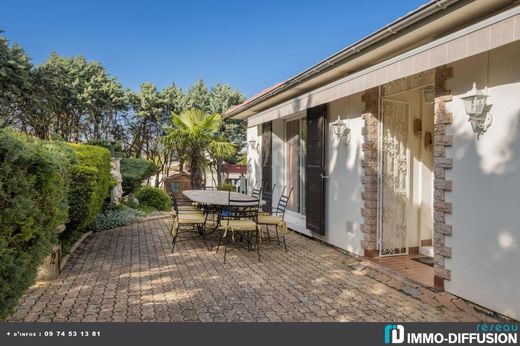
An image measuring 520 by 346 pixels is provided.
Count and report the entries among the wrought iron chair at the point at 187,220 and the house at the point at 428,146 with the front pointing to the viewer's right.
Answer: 1

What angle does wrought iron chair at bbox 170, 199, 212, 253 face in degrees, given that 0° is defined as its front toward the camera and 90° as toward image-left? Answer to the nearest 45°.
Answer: approximately 270°

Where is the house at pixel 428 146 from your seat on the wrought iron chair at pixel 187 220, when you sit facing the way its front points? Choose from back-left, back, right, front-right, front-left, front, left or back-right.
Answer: front-right

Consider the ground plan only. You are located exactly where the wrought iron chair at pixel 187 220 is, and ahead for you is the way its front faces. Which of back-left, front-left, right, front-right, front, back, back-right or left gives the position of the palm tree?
left

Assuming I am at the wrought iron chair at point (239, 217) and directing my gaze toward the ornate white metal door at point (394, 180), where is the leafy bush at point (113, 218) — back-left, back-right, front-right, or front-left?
back-left

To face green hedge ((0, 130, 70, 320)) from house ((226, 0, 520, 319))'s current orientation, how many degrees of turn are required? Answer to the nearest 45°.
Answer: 0° — it already faces it

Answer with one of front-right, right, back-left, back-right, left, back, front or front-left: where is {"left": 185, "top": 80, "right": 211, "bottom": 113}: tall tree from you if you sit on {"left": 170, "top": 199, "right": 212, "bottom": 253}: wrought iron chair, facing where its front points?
left

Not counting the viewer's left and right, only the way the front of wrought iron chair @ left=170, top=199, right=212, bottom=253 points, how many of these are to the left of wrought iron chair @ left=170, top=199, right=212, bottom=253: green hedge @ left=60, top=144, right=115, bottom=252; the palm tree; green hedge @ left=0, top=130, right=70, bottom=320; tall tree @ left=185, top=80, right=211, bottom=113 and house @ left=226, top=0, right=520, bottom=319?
2

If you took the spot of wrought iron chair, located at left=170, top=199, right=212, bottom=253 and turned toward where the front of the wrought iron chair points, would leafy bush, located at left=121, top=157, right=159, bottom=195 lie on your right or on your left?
on your left

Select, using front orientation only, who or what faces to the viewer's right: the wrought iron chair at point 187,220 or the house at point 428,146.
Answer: the wrought iron chair

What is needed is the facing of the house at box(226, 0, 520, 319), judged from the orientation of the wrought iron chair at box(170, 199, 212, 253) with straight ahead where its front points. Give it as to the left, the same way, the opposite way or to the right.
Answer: the opposite way

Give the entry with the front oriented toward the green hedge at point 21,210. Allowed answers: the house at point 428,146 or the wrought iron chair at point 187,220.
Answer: the house
